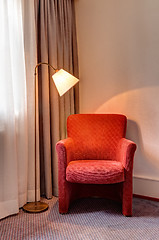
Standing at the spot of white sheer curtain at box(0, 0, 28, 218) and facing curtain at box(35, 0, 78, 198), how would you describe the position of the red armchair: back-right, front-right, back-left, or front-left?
front-right

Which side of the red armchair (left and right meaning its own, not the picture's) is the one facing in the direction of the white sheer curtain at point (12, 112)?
right

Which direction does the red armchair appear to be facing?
toward the camera
